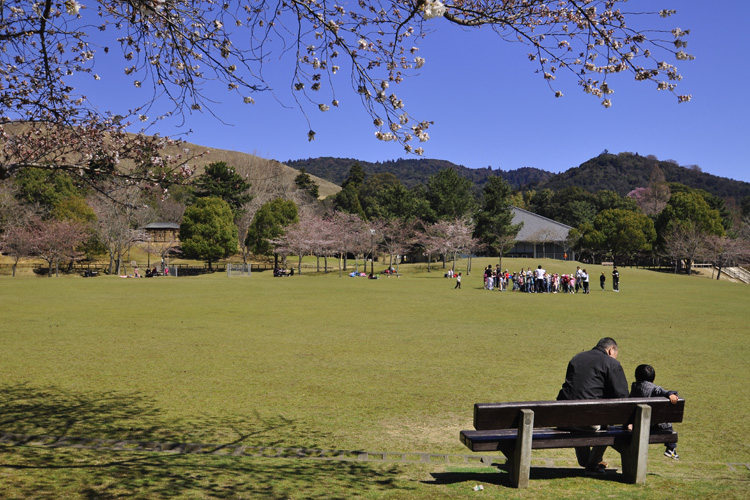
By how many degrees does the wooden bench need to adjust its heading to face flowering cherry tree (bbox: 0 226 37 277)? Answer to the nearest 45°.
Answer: approximately 45° to its left

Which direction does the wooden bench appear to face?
away from the camera

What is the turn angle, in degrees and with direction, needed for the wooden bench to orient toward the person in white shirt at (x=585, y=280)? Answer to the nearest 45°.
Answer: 0° — it already faces them

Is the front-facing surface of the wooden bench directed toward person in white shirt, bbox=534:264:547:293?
yes

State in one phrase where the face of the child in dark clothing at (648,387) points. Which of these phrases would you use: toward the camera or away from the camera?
away from the camera
